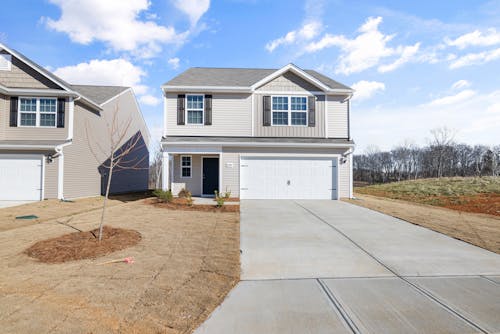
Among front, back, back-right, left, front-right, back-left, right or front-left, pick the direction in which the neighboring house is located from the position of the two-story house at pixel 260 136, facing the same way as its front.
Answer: right

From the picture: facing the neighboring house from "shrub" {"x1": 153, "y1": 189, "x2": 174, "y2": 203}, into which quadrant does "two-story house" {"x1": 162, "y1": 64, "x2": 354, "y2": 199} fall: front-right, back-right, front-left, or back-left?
back-right

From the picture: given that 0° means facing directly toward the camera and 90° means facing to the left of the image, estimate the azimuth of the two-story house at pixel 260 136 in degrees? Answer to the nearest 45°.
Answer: approximately 0°

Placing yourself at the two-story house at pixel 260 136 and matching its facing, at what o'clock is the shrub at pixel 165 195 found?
The shrub is roughly at 2 o'clock from the two-story house.
